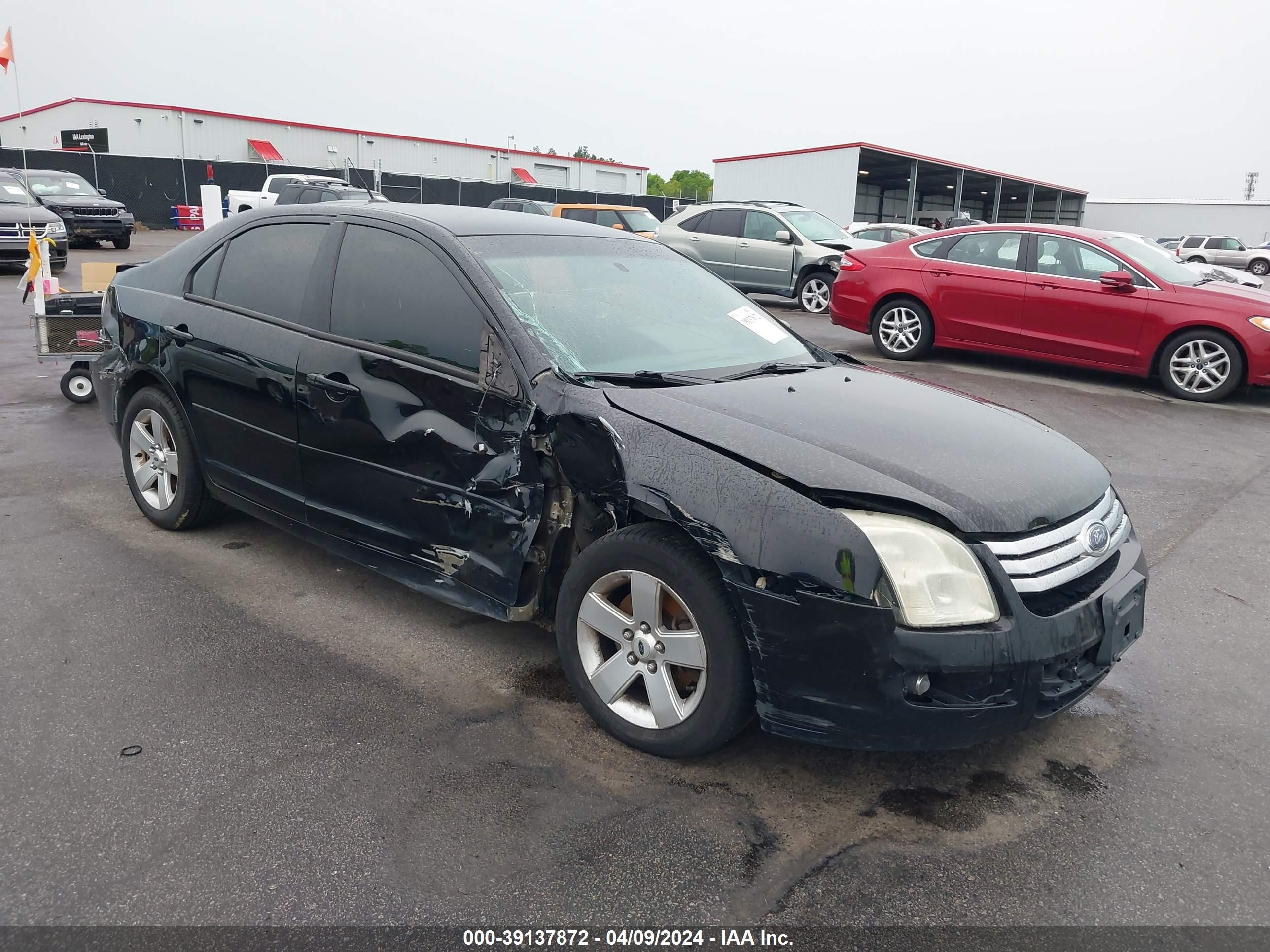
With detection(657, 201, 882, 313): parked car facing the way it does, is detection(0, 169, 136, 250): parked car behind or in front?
behind

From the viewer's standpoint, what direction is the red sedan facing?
to the viewer's right

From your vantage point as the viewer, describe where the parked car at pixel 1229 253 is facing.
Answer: facing to the right of the viewer

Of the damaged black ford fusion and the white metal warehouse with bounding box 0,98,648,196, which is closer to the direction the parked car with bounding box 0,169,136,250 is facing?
the damaged black ford fusion

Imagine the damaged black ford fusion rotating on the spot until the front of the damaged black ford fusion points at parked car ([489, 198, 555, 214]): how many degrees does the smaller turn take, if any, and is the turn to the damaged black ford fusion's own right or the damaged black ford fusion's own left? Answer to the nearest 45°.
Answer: approximately 135° to the damaged black ford fusion's own left

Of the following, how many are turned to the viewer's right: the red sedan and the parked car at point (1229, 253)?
2

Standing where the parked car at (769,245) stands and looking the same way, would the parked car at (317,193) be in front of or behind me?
behind
